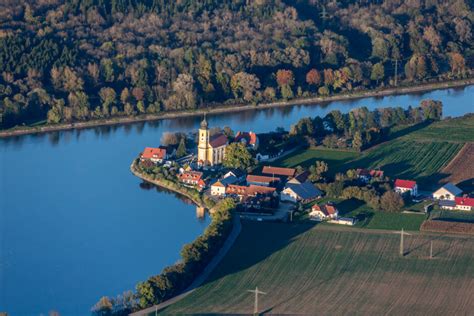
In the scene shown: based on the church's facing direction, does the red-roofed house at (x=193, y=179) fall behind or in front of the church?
in front

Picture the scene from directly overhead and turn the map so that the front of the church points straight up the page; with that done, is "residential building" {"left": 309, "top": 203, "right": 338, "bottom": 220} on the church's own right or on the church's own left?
on the church's own left

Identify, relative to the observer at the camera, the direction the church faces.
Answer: facing the viewer and to the left of the viewer

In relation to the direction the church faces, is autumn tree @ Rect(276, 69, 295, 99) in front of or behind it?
behind

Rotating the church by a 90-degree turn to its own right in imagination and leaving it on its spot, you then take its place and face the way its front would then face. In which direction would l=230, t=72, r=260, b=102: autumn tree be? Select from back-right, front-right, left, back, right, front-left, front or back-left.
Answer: front-right

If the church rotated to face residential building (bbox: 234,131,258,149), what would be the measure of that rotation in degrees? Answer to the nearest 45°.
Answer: approximately 180°

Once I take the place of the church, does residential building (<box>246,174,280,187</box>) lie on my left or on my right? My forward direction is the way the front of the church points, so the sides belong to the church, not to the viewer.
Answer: on my left

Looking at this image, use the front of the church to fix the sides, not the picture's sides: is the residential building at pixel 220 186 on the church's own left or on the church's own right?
on the church's own left

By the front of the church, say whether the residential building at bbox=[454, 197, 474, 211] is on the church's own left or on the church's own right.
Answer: on the church's own left
